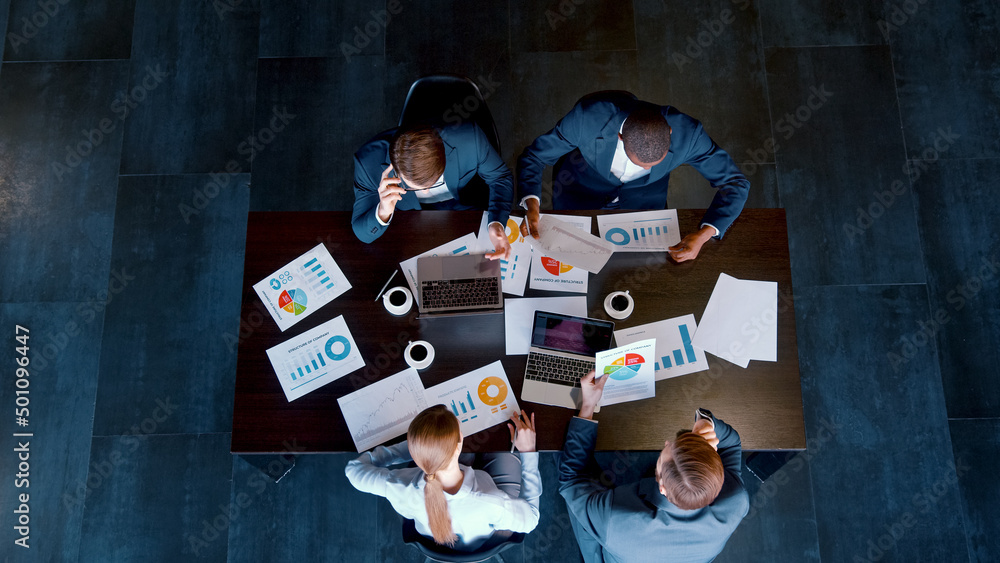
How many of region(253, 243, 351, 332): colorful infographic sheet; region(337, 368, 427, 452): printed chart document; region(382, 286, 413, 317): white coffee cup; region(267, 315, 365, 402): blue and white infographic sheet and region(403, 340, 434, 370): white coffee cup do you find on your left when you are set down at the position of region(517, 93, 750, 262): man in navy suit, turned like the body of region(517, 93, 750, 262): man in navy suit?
0

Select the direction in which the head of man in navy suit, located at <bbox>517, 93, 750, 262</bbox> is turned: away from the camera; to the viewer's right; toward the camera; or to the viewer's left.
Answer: toward the camera

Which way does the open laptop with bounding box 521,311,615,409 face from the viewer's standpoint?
toward the camera

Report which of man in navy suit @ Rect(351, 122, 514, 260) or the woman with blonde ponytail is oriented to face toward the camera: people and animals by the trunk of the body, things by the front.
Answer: the man in navy suit

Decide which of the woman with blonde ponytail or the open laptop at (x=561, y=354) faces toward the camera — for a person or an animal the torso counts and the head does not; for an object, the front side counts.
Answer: the open laptop

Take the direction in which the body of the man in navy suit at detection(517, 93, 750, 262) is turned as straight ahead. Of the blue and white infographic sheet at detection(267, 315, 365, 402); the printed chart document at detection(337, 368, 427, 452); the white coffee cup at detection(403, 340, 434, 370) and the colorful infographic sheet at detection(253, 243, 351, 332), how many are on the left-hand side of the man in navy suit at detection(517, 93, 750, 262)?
0

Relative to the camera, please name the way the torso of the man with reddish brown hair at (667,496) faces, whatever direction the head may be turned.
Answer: away from the camera

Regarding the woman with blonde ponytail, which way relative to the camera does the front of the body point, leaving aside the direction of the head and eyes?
away from the camera

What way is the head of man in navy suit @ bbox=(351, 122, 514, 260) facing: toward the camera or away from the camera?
toward the camera

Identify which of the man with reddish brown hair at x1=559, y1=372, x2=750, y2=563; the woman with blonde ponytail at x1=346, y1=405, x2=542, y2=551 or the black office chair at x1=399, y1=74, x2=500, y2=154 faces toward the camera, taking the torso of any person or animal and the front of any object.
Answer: the black office chair

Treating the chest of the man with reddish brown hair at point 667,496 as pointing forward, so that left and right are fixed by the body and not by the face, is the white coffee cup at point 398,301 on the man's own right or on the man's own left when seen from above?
on the man's own left

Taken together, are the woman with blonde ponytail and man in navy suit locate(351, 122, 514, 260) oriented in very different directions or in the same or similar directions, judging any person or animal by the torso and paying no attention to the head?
very different directions

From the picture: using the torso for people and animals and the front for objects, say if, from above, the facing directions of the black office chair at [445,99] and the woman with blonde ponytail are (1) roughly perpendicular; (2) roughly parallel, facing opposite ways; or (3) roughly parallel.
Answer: roughly parallel, facing opposite ways

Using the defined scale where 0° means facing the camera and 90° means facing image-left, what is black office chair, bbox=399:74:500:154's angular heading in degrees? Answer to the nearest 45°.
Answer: approximately 0°

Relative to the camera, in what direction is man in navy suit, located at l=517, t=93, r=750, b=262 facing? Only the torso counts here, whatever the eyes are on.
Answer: toward the camera
